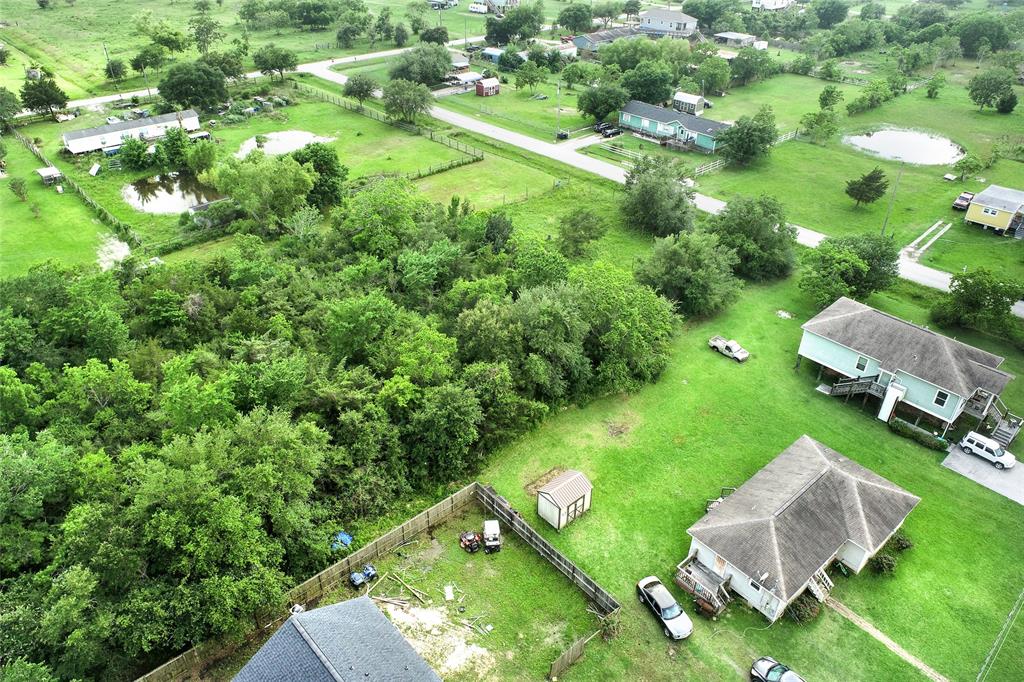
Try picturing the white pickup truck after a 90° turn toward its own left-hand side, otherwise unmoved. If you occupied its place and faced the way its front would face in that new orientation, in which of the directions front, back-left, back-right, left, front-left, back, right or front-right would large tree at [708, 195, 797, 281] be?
front-left

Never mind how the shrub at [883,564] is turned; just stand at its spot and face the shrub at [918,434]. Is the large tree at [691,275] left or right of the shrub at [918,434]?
left

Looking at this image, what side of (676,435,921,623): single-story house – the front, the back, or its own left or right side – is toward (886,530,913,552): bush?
left
